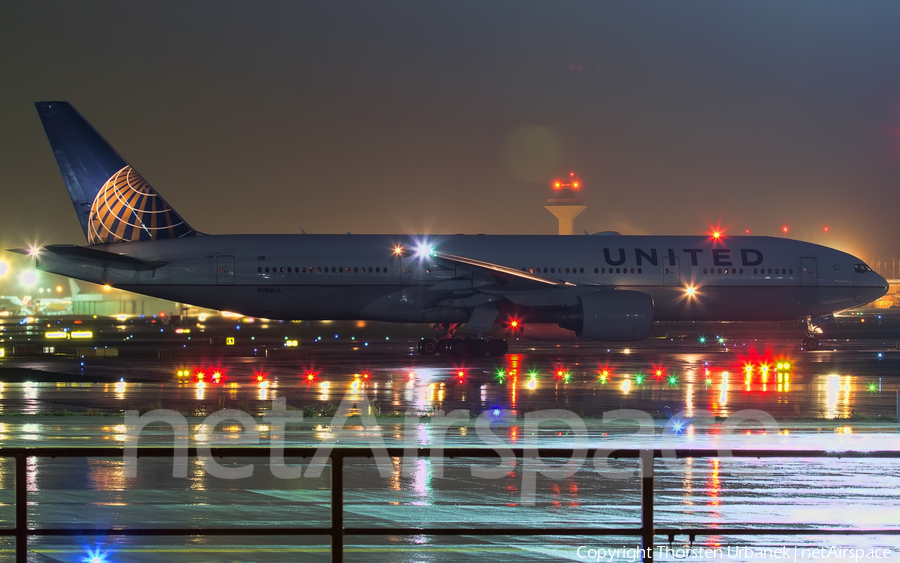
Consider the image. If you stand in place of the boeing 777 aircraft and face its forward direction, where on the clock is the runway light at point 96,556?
The runway light is roughly at 3 o'clock from the boeing 777 aircraft.

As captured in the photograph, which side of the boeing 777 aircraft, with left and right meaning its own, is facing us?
right
